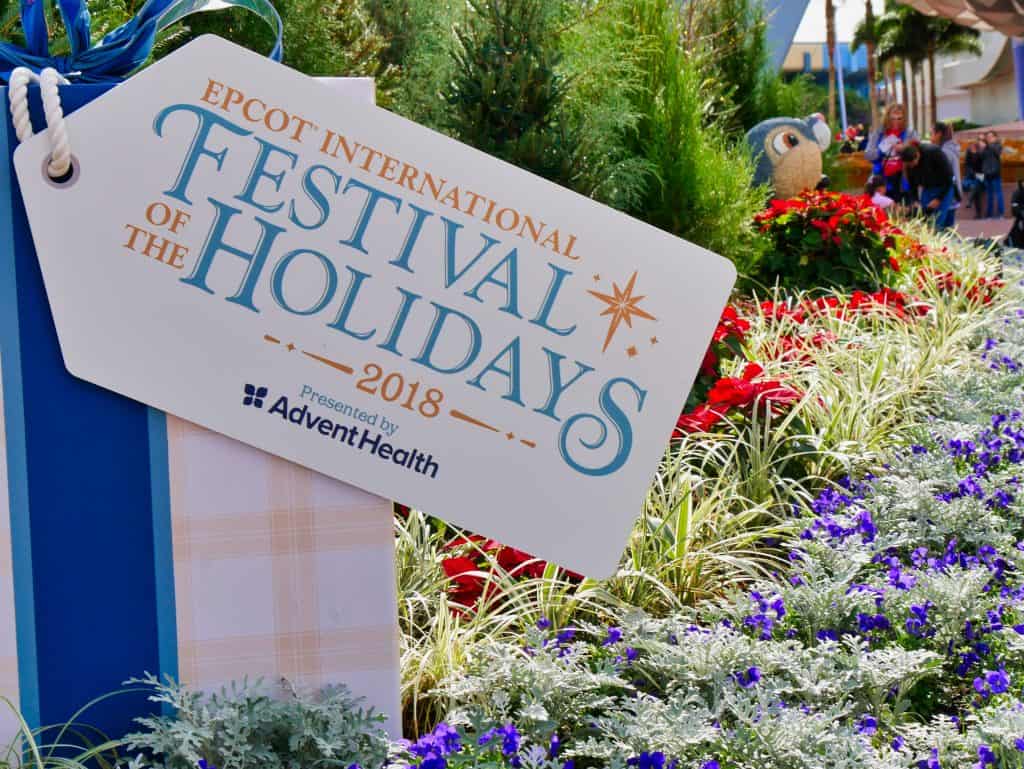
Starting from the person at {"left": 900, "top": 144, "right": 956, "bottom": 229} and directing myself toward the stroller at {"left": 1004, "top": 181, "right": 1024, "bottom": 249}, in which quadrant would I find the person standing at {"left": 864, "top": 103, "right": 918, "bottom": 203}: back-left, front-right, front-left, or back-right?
back-left

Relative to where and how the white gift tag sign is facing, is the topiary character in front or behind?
behind

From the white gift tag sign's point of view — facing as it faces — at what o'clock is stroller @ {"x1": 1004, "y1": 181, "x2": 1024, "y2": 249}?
The stroller is roughly at 7 o'clock from the white gift tag sign.

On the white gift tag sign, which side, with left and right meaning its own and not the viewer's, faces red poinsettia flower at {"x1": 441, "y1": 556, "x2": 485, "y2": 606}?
back

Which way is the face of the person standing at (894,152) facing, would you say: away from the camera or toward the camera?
toward the camera

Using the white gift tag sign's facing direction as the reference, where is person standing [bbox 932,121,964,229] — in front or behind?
behind

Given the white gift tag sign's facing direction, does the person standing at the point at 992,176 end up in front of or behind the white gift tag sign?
behind

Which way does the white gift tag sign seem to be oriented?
toward the camera

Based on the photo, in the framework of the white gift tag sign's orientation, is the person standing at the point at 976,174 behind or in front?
behind
